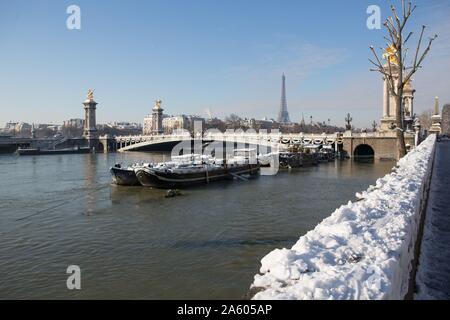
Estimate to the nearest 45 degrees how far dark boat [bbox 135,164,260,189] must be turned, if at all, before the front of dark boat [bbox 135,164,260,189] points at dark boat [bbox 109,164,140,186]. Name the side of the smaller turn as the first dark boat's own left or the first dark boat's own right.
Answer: approximately 45° to the first dark boat's own right

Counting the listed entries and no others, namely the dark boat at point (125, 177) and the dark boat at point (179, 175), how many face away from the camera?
0

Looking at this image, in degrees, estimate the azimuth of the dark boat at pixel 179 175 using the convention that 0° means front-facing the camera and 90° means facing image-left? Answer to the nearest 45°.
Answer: approximately 45°

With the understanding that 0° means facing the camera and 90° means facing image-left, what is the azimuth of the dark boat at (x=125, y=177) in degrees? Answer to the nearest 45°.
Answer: approximately 45°
